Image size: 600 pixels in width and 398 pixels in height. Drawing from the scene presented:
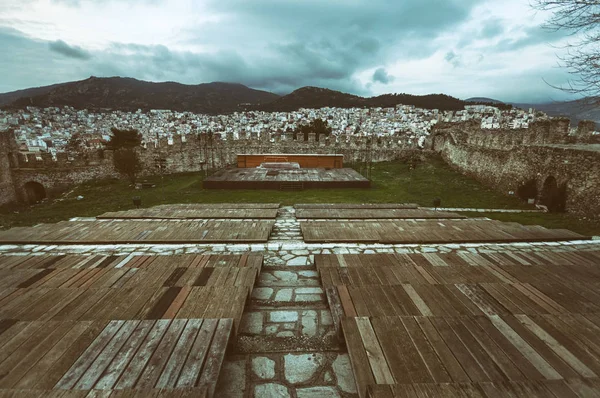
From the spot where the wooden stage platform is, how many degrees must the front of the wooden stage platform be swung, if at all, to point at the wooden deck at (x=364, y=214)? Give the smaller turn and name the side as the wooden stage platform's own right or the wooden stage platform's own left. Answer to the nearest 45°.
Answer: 0° — it already faces it

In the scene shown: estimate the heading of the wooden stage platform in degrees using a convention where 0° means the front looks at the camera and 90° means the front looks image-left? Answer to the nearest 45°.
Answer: approximately 0°

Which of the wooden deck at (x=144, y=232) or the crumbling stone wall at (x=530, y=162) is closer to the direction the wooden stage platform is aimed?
the wooden deck

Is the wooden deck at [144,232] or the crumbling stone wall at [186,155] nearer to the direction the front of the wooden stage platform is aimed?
the wooden deck

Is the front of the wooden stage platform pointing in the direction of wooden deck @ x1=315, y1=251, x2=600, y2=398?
yes

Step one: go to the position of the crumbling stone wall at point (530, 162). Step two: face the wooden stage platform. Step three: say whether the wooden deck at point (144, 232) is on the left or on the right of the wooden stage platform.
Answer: left

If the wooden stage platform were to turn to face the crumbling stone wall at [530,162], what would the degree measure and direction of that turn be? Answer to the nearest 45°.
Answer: approximately 90° to its left

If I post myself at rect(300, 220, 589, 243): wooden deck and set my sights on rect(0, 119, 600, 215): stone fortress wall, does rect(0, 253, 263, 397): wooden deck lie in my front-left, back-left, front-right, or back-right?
back-left

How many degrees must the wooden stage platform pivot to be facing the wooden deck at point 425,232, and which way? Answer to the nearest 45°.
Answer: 0° — it already faces it

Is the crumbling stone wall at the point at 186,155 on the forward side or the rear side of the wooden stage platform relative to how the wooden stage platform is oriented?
on the rear side
